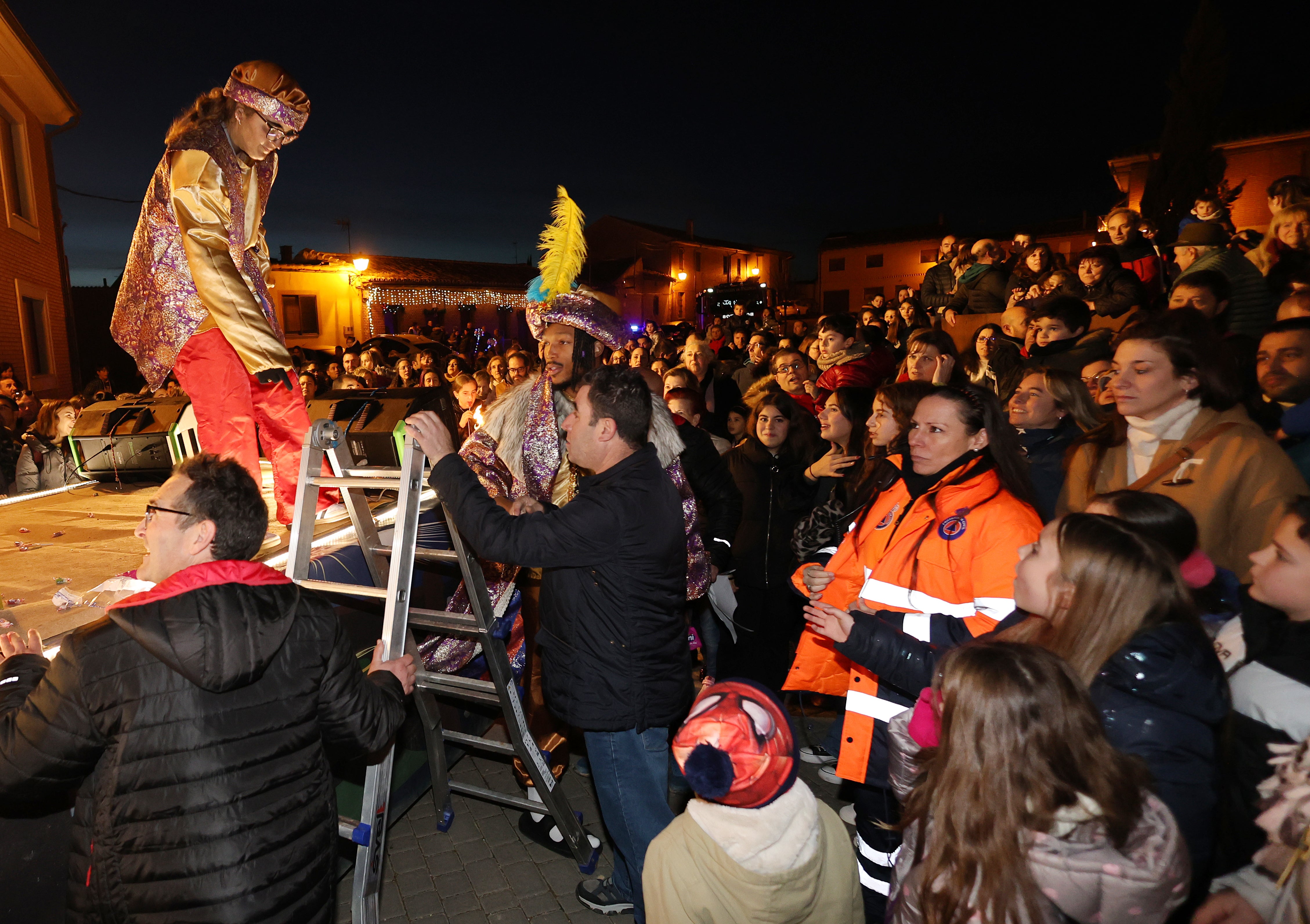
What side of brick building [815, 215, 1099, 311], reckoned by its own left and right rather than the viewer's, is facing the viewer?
front

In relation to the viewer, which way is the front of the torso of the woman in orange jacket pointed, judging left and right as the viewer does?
facing the viewer and to the left of the viewer

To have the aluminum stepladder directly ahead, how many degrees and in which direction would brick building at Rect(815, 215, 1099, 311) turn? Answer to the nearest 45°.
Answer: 0° — it already faces it

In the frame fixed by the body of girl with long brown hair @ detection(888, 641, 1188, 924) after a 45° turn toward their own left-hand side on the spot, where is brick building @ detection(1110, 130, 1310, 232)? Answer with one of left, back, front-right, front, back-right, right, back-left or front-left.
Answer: right

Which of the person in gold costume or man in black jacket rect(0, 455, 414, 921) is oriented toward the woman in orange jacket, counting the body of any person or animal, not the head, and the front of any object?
the person in gold costume

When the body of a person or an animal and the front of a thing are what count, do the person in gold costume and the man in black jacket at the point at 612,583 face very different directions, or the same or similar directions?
very different directions

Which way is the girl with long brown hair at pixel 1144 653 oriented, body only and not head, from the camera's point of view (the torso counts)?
to the viewer's left

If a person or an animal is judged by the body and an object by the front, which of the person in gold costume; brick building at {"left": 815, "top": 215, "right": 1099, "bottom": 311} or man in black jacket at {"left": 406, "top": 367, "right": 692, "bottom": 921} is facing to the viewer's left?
the man in black jacket

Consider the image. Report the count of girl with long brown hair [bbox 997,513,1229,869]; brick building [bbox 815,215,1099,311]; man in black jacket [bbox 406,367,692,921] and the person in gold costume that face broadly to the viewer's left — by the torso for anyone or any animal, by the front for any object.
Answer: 2

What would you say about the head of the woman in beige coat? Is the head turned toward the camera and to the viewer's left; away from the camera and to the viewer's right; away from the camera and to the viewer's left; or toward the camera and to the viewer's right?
toward the camera and to the viewer's left

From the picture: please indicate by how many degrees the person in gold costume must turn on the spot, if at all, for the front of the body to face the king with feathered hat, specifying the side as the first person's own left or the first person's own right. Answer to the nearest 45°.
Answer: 0° — they already face them

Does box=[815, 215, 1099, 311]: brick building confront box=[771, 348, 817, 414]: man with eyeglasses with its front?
yes

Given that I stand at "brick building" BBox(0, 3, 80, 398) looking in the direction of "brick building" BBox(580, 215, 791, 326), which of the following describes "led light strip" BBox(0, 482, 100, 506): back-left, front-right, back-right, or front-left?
back-right

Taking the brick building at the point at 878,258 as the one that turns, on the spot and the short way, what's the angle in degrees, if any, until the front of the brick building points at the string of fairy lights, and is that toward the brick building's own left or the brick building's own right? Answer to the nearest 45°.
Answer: approximately 45° to the brick building's own right

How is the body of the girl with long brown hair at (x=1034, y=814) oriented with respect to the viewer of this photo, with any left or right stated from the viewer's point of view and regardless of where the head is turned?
facing away from the viewer and to the left of the viewer

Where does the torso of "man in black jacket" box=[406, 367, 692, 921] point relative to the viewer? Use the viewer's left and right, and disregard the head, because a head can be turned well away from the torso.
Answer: facing to the left of the viewer

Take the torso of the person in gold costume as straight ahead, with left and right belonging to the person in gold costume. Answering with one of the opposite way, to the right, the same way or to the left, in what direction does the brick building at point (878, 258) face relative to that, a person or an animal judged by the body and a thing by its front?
to the right

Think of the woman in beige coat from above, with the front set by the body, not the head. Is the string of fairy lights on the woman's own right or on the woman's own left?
on the woman's own right
